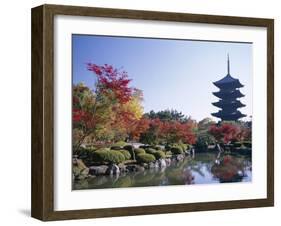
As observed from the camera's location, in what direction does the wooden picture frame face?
facing the viewer and to the right of the viewer
